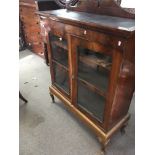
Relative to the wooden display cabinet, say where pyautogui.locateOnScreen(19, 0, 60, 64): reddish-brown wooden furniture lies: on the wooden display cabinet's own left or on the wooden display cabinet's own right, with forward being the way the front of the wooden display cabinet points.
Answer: on the wooden display cabinet's own right

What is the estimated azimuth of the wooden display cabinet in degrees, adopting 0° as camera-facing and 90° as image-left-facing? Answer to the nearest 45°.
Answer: approximately 45°
